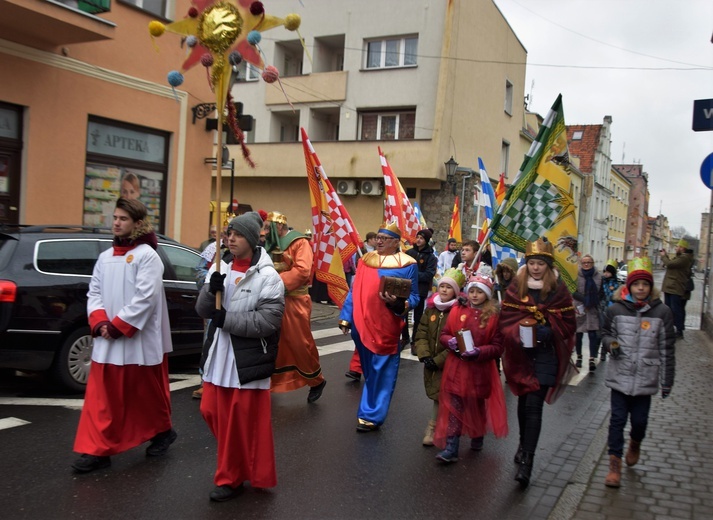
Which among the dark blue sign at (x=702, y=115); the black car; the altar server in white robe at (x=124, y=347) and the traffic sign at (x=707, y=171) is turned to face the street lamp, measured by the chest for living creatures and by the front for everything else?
the black car

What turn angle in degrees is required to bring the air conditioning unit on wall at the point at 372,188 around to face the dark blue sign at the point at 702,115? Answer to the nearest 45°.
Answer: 0° — it already faces it

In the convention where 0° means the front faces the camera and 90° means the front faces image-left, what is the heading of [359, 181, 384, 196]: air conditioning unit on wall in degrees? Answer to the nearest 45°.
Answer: approximately 0°

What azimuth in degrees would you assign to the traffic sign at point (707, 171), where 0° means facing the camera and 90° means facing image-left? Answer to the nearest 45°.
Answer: approximately 0°

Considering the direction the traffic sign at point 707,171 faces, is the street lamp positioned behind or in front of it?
behind

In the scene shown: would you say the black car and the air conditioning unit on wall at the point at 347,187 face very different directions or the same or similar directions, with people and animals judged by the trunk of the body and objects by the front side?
very different directions
